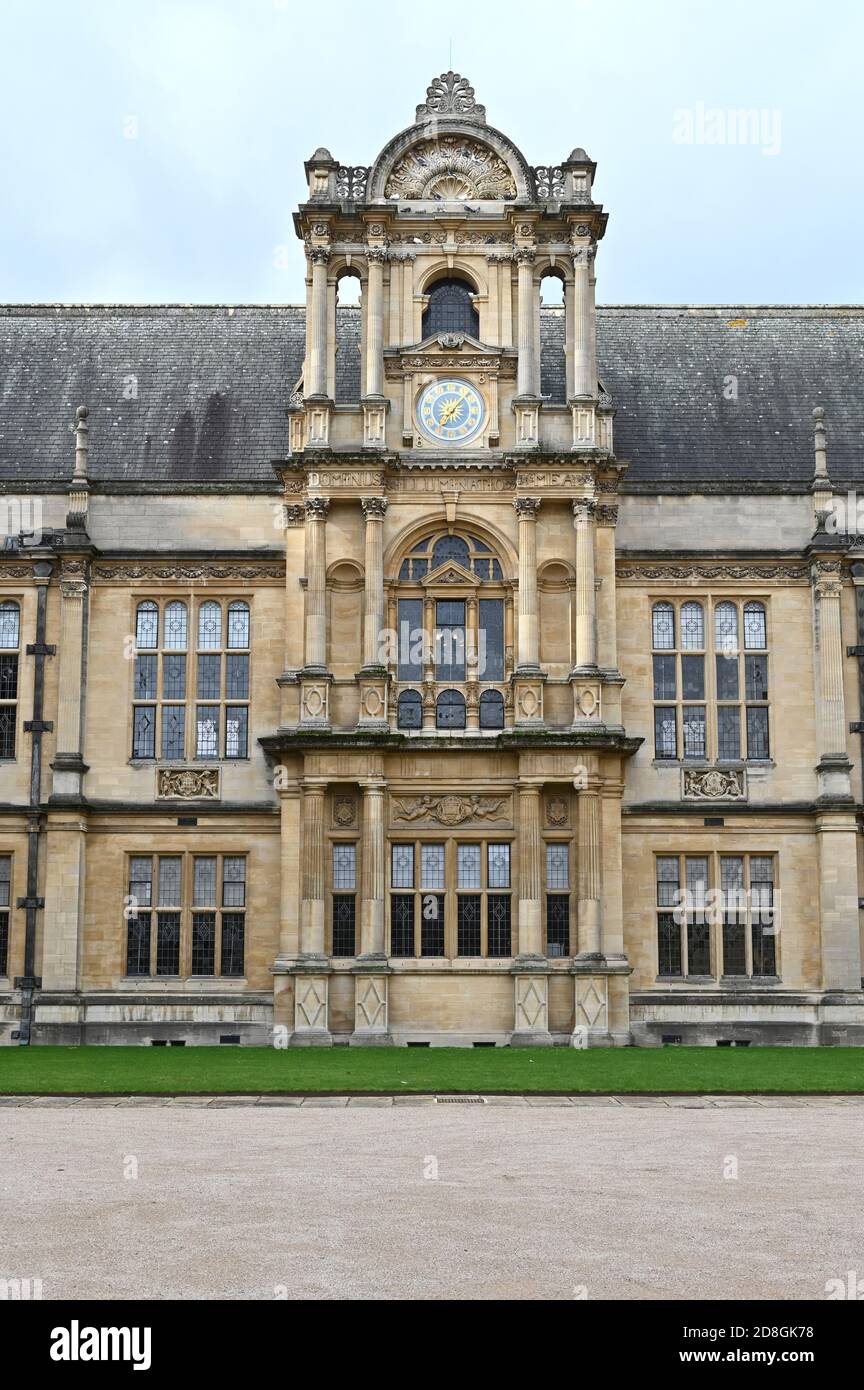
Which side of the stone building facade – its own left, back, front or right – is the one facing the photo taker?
front
